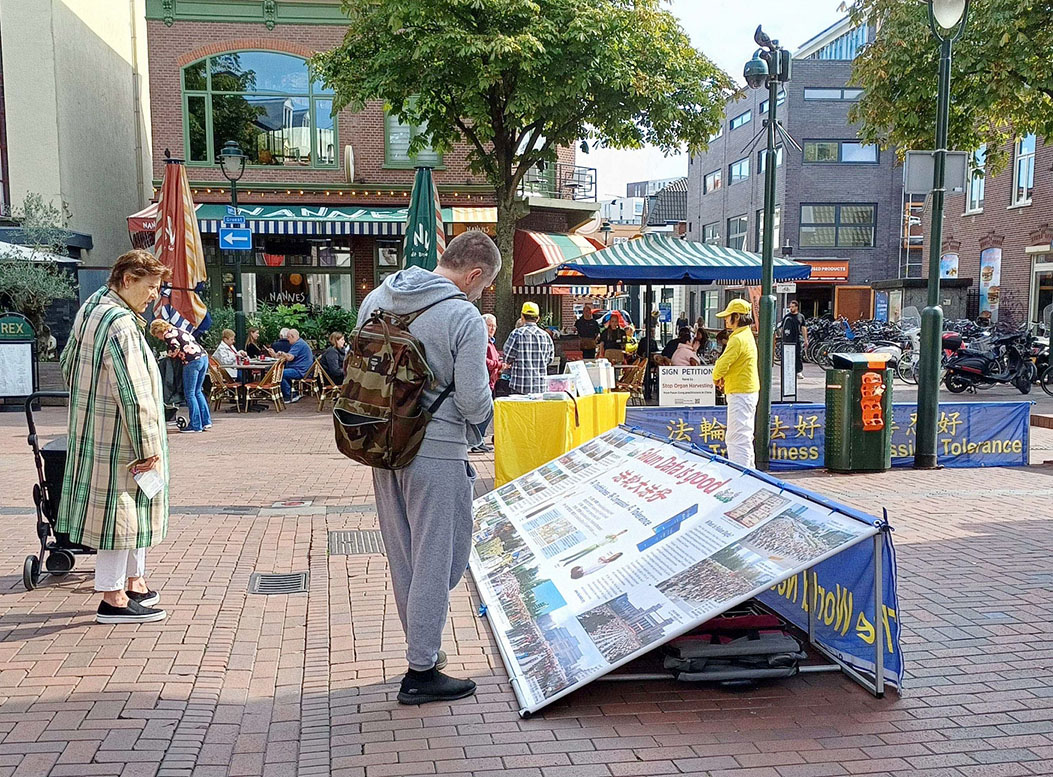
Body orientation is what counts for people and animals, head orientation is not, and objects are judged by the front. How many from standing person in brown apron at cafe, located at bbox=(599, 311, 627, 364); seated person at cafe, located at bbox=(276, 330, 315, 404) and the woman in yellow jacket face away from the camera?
0

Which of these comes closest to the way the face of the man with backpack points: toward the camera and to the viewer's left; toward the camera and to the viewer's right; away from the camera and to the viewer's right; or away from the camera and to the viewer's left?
away from the camera and to the viewer's right

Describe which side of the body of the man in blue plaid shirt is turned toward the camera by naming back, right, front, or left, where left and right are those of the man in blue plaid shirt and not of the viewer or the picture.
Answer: back

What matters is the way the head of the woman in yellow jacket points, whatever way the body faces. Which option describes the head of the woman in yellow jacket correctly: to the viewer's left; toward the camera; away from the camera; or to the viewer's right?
to the viewer's left

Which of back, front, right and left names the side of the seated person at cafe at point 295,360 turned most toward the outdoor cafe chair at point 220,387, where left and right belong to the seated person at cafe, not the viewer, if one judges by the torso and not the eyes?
front

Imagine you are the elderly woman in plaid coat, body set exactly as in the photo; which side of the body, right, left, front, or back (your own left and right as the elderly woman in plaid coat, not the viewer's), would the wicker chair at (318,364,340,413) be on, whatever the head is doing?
left

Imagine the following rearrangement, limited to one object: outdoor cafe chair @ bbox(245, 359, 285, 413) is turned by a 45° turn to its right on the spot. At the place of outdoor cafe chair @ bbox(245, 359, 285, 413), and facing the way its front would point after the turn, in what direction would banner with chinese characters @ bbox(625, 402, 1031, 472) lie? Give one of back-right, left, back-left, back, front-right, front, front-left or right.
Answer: back

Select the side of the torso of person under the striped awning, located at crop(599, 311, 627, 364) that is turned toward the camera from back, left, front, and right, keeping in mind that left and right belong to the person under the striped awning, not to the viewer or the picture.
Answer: front

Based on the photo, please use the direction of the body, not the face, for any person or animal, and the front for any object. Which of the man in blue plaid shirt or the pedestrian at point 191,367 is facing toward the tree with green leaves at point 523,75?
the man in blue plaid shirt

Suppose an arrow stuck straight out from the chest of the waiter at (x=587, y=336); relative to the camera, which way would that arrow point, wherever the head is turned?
toward the camera

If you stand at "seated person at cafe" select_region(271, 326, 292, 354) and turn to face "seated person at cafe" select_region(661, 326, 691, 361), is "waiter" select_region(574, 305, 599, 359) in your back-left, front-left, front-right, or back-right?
front-left

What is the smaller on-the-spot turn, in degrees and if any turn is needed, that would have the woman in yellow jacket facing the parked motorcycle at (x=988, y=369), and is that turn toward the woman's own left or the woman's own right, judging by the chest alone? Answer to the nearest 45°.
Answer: approximately 135° to the woman's own right

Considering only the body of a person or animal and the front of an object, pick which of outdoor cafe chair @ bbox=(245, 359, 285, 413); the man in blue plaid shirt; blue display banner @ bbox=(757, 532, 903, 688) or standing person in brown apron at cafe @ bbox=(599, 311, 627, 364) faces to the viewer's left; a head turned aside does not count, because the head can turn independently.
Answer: the outdoor cafe chair
